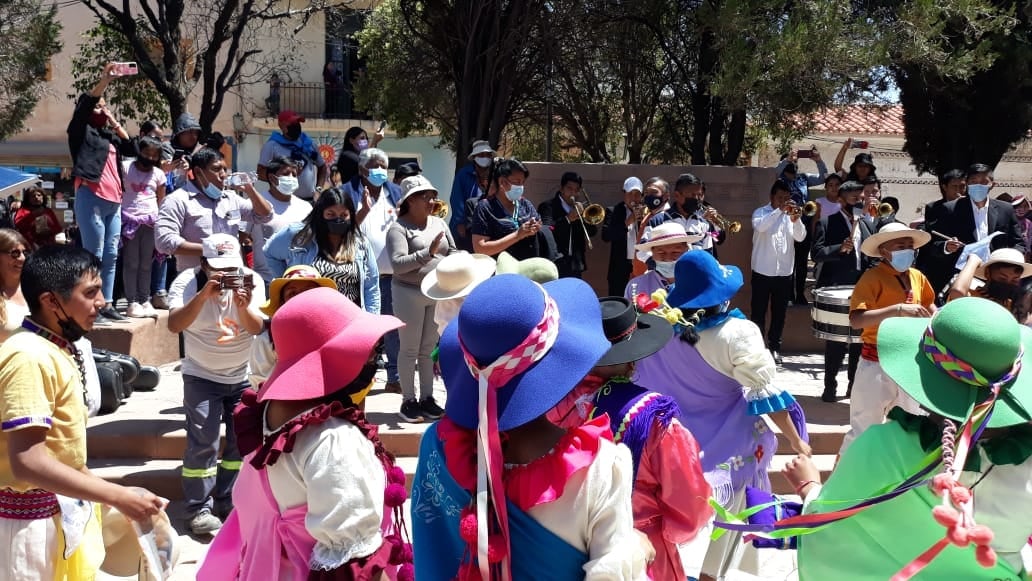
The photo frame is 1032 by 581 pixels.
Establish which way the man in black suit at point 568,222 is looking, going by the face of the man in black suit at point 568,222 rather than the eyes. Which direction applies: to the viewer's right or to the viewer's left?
to the viewer's right

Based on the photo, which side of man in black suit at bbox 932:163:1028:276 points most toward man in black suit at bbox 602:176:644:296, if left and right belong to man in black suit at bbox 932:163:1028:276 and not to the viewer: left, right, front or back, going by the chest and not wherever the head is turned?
right

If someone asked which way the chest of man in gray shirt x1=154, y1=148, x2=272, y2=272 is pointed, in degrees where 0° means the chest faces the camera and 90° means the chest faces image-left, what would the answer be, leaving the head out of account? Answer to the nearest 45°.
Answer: approximately 315°

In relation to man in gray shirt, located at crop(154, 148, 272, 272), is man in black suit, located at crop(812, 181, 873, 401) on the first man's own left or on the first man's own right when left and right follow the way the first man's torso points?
on the first man's own left

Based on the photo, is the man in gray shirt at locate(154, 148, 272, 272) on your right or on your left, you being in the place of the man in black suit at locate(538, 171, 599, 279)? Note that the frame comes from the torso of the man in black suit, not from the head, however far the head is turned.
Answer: on your right

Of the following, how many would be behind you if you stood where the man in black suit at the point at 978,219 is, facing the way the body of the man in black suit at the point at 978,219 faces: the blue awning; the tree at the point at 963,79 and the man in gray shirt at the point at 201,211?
1

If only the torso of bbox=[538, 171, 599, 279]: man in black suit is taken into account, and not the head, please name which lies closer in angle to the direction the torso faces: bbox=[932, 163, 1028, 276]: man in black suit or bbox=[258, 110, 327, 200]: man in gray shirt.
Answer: the man in black suit

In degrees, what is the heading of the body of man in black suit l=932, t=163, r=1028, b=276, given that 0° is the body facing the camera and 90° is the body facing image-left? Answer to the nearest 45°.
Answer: approximately 0°

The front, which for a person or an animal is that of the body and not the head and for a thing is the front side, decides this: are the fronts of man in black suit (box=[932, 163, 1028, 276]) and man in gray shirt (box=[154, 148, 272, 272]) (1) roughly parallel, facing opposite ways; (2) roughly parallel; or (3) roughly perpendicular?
roughly perpendicular
